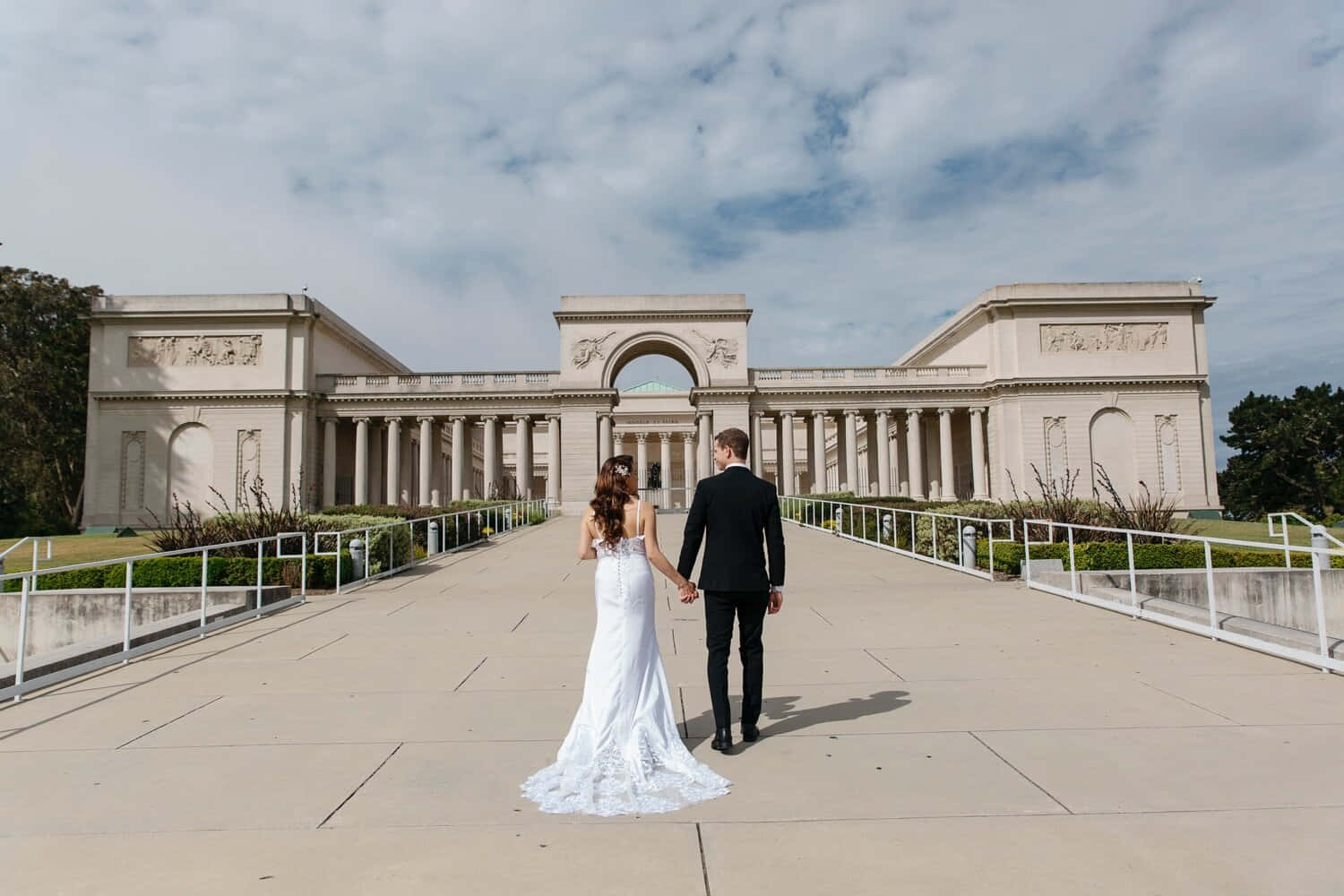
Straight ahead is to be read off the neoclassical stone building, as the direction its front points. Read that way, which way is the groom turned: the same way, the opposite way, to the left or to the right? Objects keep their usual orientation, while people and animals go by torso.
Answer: the opposite way

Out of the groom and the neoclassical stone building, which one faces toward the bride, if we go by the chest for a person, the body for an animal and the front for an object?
the neoclassical stone building

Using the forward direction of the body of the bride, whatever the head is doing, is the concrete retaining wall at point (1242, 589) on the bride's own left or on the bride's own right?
on the bride's own right

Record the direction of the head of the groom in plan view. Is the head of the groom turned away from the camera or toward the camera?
away from the camera

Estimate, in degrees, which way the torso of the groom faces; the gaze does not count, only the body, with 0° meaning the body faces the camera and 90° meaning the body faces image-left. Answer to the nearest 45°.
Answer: approximately 180°

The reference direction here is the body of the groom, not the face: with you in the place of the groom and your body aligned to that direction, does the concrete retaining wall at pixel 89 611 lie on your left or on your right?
on your left

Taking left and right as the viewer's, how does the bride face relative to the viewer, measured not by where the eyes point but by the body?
facing away from the viewer

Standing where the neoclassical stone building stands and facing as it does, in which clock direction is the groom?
The groom is roughly at 12 o'clock from the neoclassical stone building.

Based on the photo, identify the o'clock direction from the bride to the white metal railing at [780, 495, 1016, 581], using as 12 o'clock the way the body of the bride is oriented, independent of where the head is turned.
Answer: The white metal railing is roughly at 1 o'clock from the bride.

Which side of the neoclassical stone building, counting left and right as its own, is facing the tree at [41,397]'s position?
right

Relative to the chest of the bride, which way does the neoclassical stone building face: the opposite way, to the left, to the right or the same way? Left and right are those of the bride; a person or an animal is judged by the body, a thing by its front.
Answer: the opposite way

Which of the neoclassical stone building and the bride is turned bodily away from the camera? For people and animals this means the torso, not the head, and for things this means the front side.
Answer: the bride
